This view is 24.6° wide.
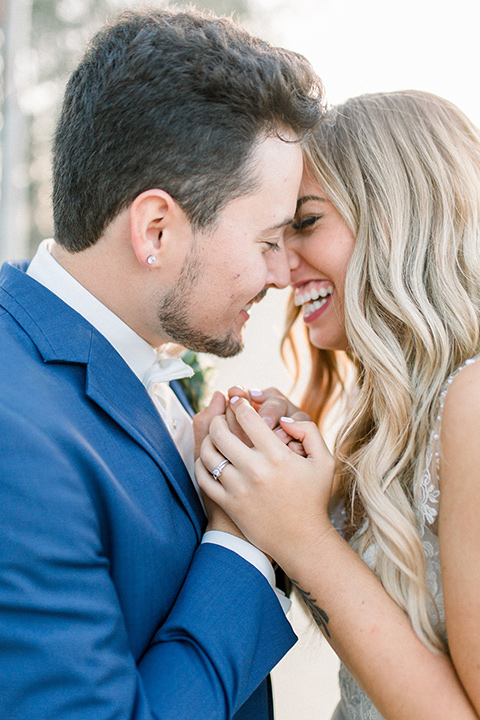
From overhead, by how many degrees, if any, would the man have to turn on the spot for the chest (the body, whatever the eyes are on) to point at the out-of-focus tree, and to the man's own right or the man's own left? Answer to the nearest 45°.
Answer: approximately 90° to the man's own left

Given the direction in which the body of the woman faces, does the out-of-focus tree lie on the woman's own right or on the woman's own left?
on the woman's own right

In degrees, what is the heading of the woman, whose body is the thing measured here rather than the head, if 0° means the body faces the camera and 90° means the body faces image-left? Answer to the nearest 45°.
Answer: approximately 90°

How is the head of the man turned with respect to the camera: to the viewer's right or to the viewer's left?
to the viewer's right

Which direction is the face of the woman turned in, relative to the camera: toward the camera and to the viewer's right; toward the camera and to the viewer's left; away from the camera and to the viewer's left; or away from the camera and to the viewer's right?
toward the camera and to the viewer's left

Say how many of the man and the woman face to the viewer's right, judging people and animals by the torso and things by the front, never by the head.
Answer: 1

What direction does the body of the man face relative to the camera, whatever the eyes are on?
to the viewer's right

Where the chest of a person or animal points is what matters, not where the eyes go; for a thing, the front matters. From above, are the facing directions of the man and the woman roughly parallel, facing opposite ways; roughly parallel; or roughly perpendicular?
roughly parallel, facing opposite ways
